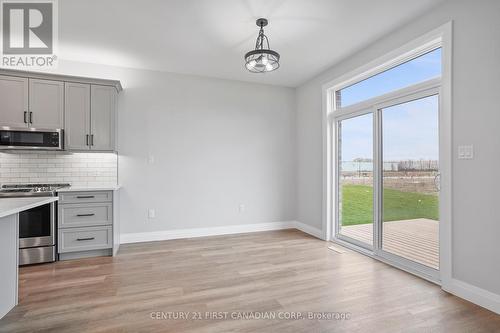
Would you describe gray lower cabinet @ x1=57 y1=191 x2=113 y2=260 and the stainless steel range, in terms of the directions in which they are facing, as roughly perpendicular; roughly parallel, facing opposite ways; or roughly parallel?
roughly parallel

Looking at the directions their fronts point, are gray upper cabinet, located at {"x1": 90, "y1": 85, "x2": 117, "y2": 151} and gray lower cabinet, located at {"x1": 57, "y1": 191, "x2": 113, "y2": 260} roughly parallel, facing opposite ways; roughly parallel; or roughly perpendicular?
roughly parallel

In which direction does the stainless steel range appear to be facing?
toward the camera

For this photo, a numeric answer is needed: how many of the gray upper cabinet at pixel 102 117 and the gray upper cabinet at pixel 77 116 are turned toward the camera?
2

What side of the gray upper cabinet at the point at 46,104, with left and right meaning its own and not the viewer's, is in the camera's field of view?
front

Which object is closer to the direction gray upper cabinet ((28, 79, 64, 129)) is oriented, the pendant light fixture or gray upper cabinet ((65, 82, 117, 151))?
the pendant light fixture

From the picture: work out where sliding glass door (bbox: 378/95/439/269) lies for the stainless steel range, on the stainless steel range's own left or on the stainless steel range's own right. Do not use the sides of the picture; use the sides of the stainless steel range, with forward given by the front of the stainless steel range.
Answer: on the stainless steel range's own left

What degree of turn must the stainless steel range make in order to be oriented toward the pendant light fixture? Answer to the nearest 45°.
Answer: approximately 45° to its left

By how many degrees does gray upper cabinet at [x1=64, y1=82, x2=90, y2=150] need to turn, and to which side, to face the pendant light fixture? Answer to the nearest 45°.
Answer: approximately 45° to its left
